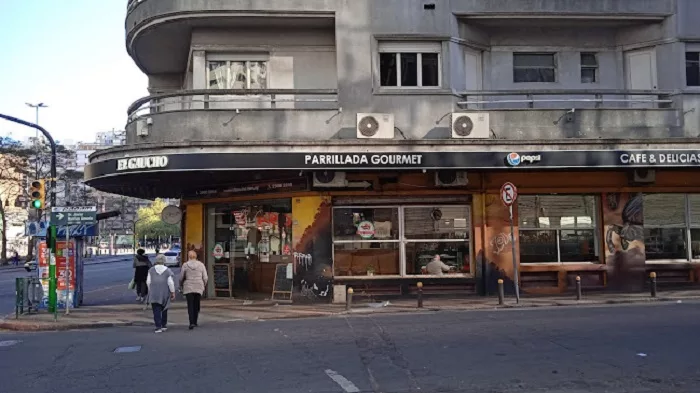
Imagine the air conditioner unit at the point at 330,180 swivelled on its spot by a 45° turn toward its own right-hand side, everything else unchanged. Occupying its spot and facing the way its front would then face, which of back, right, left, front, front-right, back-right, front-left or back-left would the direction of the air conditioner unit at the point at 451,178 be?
back-left

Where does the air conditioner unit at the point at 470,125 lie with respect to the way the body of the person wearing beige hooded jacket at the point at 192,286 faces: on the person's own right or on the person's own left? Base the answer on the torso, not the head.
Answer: on the person's own right

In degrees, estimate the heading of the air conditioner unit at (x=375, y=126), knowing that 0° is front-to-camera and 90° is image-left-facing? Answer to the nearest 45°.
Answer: approximately 0°

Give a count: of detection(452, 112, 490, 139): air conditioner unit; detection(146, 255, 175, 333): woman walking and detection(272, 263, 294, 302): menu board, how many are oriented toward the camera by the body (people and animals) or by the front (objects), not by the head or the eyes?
2

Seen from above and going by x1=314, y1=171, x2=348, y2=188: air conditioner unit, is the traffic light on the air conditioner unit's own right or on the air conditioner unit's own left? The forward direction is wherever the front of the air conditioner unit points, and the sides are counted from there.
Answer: on the air conditioner unit's own right
